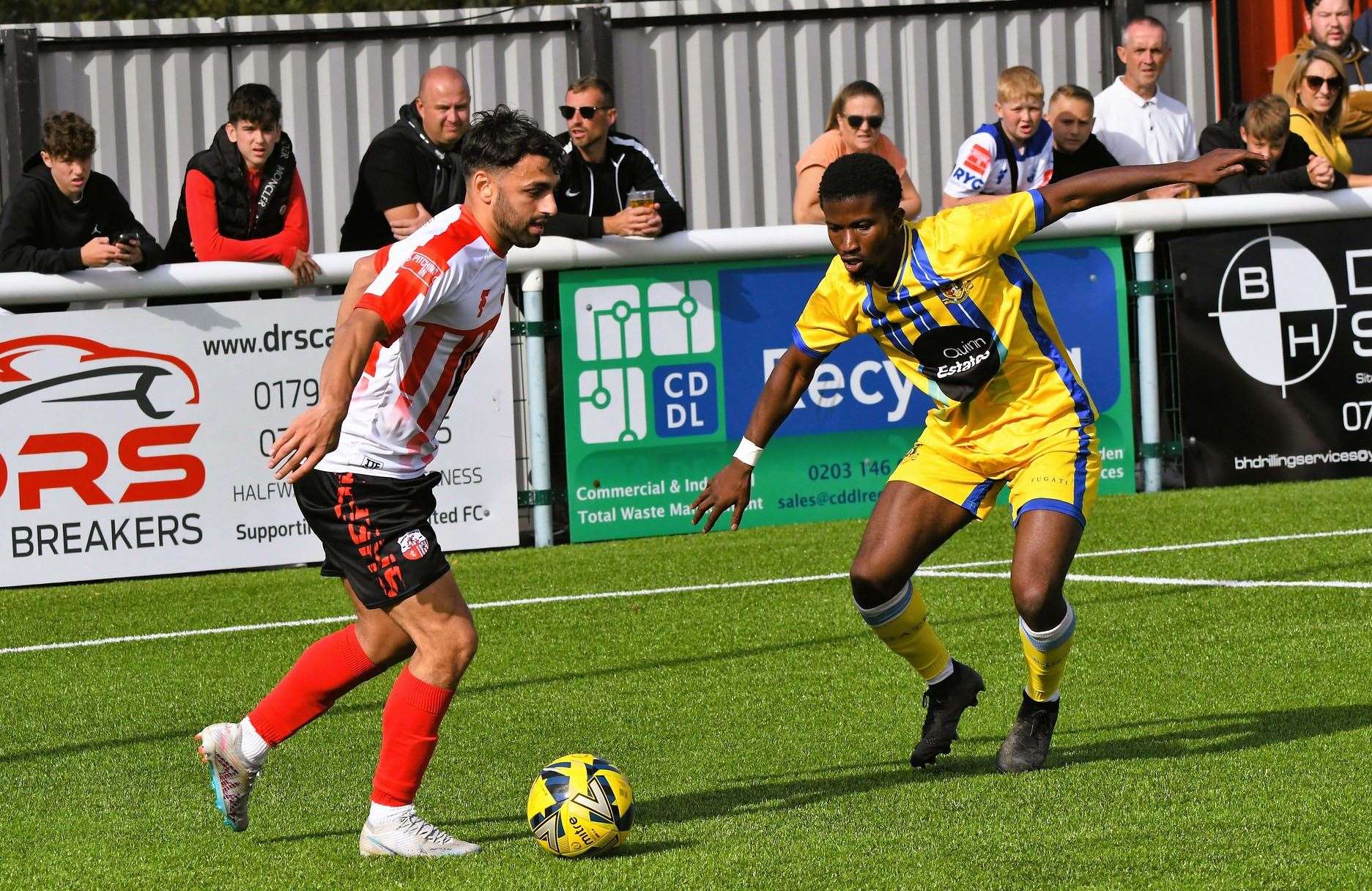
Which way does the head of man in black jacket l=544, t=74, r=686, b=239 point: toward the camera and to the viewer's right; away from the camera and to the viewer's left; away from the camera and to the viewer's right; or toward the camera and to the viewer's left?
toward the camera and to the viewer's left

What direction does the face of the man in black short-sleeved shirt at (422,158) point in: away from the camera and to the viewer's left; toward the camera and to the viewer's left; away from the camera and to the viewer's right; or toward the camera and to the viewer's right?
toward the camera and to the viewer's right

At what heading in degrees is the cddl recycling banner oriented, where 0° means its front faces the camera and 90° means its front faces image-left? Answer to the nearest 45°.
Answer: approximately 0°

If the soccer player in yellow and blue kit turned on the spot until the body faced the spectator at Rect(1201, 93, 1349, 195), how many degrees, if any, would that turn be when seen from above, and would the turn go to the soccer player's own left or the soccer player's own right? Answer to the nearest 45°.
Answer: approximately 135° to the soccer player's own right

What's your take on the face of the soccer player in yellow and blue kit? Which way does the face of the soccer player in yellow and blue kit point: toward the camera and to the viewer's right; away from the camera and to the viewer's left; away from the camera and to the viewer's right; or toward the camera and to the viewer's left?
toward the camera and to the viewer's left

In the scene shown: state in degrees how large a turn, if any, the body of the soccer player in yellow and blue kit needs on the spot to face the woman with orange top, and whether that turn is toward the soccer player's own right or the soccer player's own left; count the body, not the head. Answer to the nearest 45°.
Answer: approximately 135° to the soccer player's own right
